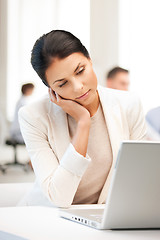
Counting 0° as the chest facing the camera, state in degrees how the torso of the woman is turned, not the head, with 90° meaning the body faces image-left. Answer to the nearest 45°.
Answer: approximately 315°

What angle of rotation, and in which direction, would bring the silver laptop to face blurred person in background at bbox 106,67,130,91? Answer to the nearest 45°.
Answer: approximately 45° to its right

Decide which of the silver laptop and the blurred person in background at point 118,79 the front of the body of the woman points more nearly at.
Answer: the silver laptop

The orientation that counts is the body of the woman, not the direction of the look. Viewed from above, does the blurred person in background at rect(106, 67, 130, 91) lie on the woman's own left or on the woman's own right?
on the woman's own left

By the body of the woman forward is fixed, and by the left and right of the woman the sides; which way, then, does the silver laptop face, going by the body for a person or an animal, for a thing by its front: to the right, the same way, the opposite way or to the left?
the opposite way

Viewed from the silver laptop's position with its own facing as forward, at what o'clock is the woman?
The woman is roughly at 1 o'clock from the silver laptop.

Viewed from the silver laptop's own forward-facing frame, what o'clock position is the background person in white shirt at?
The background person in white shirt is roughly at 1 o'clock from the silver laptop.

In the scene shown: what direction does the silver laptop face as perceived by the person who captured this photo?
facing away from the viewer and to the left of the viewer
